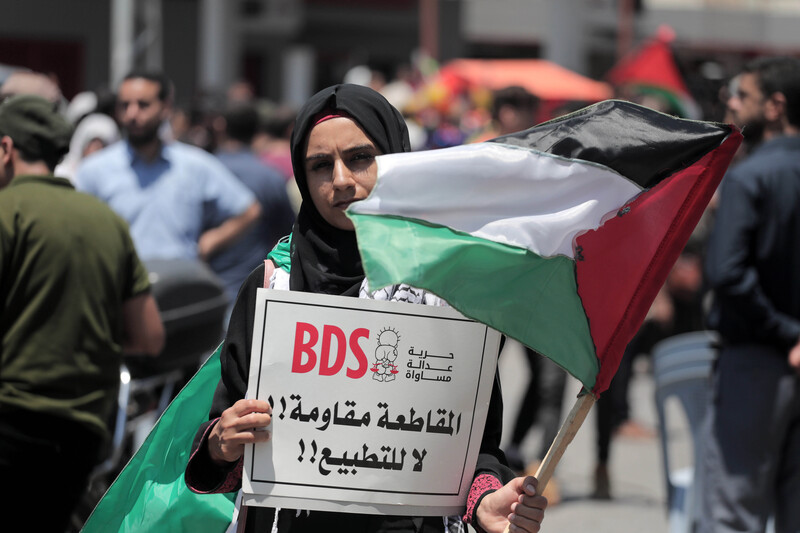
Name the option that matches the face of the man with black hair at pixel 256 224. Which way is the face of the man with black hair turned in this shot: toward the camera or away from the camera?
away from the camera

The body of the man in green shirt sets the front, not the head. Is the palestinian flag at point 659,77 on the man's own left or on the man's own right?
on the man's own right

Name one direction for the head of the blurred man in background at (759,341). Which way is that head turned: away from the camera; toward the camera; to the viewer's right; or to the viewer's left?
to the viewer's left

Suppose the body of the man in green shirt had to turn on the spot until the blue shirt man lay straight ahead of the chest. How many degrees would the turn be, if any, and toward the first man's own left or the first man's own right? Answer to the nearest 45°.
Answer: approximately 45° to the first man's own right

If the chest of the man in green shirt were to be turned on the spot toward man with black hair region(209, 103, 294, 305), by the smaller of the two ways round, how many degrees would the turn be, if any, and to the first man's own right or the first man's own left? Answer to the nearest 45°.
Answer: approximately 45° to the first man's own right

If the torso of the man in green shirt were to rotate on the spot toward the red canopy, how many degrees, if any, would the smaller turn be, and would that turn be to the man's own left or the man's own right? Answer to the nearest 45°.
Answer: approximately 90° to the man's own right
